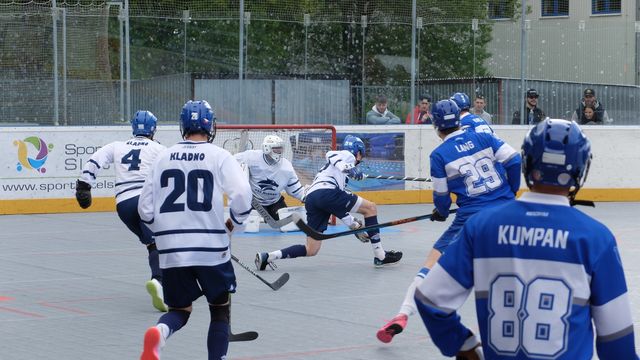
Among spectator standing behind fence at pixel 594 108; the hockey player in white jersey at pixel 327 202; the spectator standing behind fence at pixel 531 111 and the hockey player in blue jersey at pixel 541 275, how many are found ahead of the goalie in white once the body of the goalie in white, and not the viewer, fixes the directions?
2

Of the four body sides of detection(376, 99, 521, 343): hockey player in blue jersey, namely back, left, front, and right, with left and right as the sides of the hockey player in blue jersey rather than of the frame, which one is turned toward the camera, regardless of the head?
back

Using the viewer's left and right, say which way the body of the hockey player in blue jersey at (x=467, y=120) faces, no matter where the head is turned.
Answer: facing away from the viewer and to the left of the viewer

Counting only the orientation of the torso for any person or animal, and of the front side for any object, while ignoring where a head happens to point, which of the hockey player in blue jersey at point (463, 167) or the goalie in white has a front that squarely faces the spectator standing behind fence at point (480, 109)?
the hockey player in blue jersey

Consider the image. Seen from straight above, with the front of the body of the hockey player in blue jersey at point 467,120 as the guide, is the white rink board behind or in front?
in front

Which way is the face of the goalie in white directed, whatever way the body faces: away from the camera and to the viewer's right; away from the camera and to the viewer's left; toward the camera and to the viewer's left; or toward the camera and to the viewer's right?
toward the camera and to the viewer's right

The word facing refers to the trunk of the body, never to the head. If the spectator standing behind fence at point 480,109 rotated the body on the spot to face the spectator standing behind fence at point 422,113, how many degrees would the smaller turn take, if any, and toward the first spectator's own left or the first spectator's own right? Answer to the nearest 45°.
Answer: approximately 90° to the first spectator's own right

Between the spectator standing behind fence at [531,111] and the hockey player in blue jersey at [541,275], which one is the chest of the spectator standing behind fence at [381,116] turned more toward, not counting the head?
the hockey player in blue jersey

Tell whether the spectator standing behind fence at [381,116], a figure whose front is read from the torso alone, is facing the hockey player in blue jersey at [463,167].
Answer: yes

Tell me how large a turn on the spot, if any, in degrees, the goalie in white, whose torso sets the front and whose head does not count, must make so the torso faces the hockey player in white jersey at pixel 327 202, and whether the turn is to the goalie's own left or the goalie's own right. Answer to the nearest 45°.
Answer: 0° — they already face them

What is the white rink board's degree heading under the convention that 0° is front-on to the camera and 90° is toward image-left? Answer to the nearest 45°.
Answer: approximately 0°

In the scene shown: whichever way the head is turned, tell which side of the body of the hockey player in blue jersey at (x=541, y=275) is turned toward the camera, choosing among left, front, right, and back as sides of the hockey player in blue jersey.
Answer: back

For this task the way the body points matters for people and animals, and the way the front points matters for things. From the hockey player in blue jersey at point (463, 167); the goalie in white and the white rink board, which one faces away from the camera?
the hockey player in blue jersey

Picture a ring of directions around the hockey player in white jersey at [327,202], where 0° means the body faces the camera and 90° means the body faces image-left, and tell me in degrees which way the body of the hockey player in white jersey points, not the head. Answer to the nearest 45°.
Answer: approximately 270°

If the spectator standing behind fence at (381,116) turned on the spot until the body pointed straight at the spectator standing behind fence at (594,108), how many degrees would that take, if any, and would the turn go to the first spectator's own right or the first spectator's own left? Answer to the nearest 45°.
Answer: approximately 90° to the first spectator's own left

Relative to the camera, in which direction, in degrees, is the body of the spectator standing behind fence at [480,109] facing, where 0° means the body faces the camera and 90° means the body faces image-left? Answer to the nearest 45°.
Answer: approximately 0°
